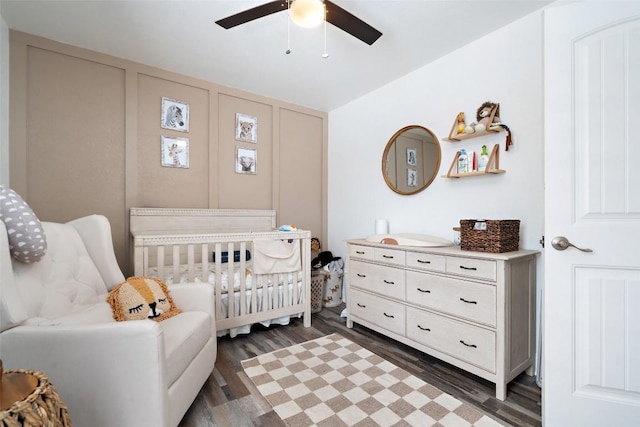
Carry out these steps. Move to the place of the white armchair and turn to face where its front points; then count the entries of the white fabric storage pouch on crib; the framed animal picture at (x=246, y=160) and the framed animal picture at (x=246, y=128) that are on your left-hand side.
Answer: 3

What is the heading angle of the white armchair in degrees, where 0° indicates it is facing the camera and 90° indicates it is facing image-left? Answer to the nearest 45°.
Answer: approximately 315°

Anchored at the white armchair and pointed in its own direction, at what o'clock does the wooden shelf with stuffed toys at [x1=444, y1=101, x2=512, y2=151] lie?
The wooden shelf with stuffed toys is roughly at 11 o'clock from the white armchair.

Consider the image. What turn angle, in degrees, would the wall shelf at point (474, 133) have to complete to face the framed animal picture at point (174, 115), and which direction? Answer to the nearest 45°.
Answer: approximately 45° to its right

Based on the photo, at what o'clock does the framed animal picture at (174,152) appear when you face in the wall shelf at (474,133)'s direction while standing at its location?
The framed animal picture is roughly at 1 o'clock from the wall shelf.

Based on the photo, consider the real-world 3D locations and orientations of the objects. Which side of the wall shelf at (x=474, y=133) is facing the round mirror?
right

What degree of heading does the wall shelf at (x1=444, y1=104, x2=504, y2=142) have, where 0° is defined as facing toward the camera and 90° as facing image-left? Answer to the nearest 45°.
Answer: approximately 45°

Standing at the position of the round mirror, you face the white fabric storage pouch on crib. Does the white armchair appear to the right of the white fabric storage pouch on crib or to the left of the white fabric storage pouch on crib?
left
